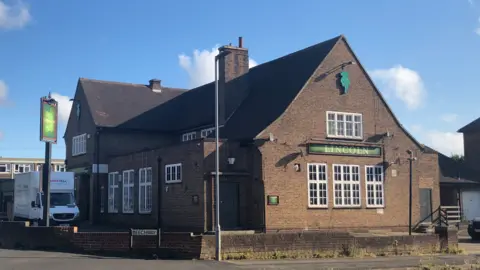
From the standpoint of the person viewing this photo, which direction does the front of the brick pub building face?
facing the viewer and to the right of the viewer

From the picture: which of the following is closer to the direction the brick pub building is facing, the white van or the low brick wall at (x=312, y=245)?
the low brick wall

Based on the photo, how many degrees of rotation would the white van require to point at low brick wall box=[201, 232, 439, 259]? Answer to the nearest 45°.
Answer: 0° — it already faces it

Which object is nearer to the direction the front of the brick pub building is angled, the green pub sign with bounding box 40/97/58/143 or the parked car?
the parked car

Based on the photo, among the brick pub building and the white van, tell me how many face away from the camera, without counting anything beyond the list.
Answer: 0

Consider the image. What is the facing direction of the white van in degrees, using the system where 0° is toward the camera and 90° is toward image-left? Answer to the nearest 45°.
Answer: approximately 315°

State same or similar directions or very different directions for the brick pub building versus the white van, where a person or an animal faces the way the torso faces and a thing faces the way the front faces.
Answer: same or similar directions

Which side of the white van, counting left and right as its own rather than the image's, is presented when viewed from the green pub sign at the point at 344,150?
front

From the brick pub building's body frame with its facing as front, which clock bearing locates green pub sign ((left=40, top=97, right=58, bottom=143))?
The green pub sign is roughly at 4 o'clock from the brick pub building.

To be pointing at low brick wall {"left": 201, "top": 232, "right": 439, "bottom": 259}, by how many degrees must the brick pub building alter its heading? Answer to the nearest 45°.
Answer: approximately 45° to its right
